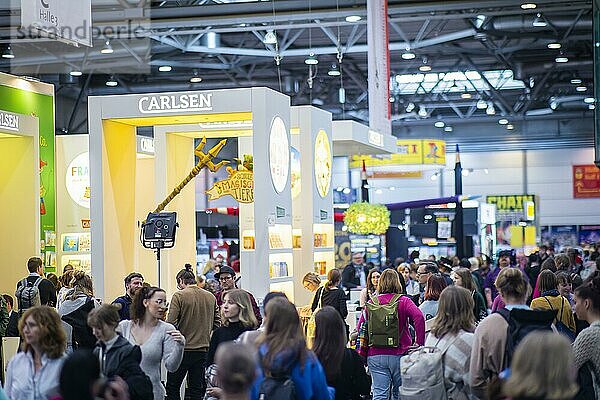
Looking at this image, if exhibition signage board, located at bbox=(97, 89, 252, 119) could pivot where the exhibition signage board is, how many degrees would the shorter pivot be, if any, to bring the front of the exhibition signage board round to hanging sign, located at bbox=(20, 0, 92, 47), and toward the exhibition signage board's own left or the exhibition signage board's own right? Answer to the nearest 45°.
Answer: approximately 45° to the exhibition signage board's own right

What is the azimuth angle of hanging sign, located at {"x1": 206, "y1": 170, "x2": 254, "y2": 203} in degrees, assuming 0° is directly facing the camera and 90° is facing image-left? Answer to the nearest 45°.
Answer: approximately 0°

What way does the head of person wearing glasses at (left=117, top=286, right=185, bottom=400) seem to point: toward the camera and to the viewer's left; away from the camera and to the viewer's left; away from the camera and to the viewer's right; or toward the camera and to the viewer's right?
toward the camera and to the viewer's right

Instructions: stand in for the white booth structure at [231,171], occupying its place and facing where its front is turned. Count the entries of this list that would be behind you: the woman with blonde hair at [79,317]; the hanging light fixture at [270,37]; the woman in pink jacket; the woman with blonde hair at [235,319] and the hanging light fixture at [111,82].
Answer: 2

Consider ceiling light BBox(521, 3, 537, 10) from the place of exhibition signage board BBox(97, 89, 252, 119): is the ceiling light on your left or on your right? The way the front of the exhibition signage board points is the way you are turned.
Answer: on your left

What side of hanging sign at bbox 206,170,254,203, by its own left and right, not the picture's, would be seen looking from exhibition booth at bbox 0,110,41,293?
right

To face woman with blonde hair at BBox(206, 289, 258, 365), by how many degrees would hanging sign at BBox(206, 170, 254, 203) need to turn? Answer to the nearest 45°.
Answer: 0° — it already faces them

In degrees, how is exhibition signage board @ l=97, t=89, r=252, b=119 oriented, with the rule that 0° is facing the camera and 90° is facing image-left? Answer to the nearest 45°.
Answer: approximately 0°
